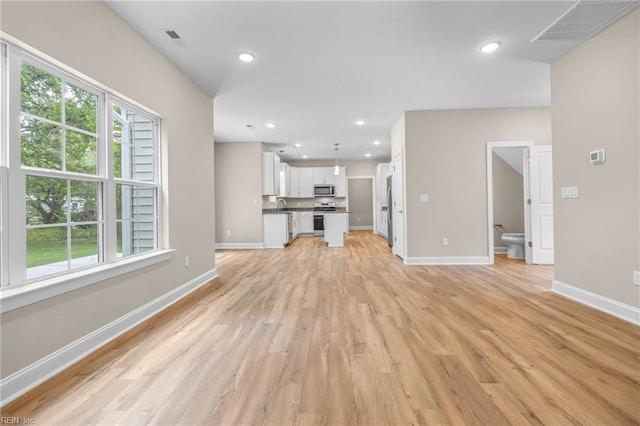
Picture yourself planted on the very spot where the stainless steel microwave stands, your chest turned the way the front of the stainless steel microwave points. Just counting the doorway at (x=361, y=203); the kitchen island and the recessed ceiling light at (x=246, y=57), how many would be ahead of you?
2

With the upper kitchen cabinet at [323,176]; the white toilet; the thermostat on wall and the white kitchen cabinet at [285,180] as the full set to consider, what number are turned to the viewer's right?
1

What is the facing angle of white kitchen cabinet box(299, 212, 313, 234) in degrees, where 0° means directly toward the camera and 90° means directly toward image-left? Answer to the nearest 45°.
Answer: approximately 0°

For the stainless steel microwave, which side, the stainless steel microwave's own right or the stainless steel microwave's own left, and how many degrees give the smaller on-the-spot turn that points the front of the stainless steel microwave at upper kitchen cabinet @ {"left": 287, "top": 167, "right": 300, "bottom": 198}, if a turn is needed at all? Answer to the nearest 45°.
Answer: approximately 90° to the stainless steel microwave's own right

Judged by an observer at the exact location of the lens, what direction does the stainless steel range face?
facing the viewer

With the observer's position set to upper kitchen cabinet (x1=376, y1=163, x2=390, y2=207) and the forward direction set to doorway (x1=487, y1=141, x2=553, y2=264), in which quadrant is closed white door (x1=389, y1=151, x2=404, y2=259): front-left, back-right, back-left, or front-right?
front-right

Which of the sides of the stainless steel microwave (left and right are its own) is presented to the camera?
front

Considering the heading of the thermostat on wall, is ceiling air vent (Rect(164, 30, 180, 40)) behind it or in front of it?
in front

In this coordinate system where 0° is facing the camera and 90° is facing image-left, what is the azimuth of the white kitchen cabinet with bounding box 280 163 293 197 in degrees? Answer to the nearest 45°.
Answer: approximately 270°

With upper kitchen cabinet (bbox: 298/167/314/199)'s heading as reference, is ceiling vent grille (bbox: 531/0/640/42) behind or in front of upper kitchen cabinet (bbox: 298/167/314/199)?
in front

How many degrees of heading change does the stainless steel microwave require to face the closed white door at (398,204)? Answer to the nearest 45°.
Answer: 0° — it already faces it

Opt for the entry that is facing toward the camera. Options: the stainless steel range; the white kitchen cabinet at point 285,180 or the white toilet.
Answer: the stainless steel range

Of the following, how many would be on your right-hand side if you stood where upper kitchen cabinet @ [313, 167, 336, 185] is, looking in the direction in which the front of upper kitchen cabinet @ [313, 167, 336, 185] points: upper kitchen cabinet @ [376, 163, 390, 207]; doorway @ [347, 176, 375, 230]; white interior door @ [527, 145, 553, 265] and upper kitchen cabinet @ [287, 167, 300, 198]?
1
